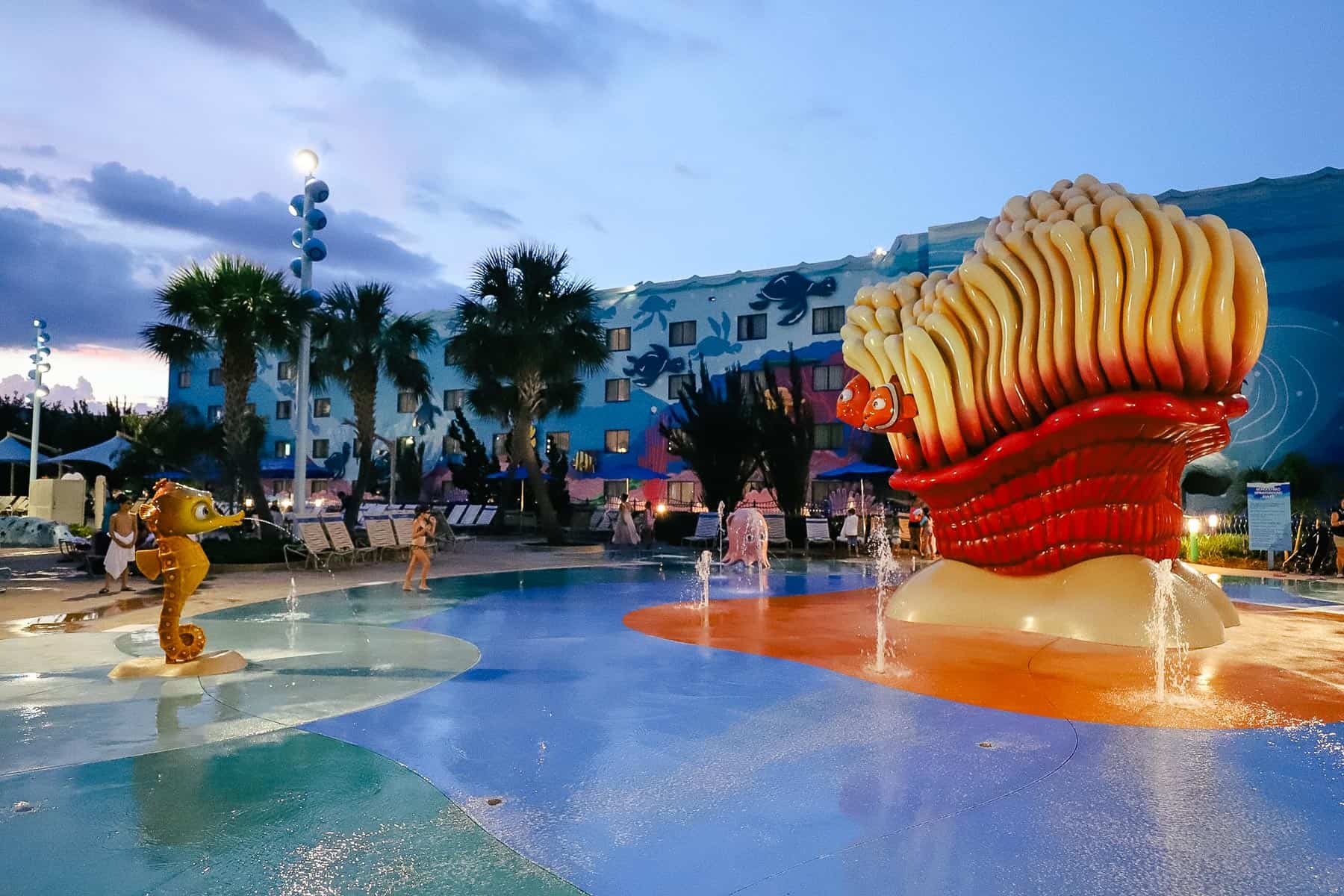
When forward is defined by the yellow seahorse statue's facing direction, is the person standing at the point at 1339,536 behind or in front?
in front

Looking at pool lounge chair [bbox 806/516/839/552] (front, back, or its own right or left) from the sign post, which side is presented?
left

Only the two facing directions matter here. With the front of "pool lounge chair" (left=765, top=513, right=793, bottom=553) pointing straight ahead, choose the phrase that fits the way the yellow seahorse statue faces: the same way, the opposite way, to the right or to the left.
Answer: to the left

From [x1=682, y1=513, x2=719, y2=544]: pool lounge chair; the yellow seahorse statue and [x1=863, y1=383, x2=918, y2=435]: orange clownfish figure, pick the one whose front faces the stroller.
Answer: the yellow seahorse statue

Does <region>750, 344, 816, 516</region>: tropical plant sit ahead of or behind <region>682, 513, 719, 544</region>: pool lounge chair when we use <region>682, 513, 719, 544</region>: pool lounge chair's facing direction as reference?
behind

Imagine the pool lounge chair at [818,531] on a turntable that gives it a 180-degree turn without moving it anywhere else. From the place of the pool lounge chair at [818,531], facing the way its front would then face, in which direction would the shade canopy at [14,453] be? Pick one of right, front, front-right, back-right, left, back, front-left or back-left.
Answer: left

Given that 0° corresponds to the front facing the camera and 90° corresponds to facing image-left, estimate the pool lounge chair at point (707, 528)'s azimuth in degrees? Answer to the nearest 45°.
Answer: approximately 45°

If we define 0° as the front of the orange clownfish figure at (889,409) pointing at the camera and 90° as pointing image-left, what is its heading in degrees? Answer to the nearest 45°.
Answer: approximately 90°

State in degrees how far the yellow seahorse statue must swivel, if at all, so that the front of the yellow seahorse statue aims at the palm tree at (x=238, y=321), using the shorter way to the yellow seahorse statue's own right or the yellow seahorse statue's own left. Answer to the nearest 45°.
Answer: approximately 90° to the yellow seahorse statue's own left

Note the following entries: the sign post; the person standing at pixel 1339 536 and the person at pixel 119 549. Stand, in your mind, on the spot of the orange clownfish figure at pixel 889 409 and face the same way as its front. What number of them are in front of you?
1

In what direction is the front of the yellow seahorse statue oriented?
to the viewer's right
